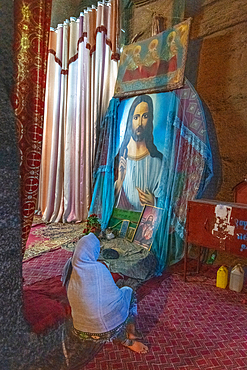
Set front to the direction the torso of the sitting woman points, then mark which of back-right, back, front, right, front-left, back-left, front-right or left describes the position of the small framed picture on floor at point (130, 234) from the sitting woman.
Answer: front-left

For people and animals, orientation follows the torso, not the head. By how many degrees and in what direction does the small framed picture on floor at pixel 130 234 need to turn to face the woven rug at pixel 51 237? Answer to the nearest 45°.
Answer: approximately 45° to its right

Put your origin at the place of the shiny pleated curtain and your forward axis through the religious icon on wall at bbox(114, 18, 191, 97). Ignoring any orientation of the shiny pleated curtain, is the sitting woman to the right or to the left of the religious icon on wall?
right

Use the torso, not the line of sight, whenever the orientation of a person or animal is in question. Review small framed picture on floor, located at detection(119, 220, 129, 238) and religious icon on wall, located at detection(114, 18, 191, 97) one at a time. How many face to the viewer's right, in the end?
0

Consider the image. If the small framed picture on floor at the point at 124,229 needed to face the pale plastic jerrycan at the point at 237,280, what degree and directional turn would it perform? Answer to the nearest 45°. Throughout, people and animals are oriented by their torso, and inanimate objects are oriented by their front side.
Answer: approximately 90° to its left

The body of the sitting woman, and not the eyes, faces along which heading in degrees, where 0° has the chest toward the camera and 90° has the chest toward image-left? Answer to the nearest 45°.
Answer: approximately 225°

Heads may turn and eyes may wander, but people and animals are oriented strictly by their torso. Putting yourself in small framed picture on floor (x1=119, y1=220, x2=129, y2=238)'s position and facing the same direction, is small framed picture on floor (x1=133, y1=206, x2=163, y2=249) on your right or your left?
on your left

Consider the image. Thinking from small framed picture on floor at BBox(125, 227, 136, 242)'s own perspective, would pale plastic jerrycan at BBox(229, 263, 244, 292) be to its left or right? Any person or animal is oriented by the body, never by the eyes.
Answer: on its left

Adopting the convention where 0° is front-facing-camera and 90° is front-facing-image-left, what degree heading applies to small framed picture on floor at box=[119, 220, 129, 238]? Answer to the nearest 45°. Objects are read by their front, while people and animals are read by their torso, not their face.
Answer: approximately 45°

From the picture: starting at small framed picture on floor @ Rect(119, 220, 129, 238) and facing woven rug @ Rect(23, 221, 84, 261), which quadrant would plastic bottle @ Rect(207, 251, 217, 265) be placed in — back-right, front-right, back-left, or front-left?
back-left

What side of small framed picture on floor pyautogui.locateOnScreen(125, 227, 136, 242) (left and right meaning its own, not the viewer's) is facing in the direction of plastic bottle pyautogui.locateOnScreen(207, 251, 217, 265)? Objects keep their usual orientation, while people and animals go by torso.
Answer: left

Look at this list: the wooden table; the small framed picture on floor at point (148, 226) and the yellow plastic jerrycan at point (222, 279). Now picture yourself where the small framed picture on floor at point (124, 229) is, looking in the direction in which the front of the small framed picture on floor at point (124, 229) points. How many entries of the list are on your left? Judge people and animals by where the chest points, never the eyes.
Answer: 3

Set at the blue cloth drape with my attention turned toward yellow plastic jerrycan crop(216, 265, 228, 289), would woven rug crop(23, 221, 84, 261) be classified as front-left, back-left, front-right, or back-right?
back-right
